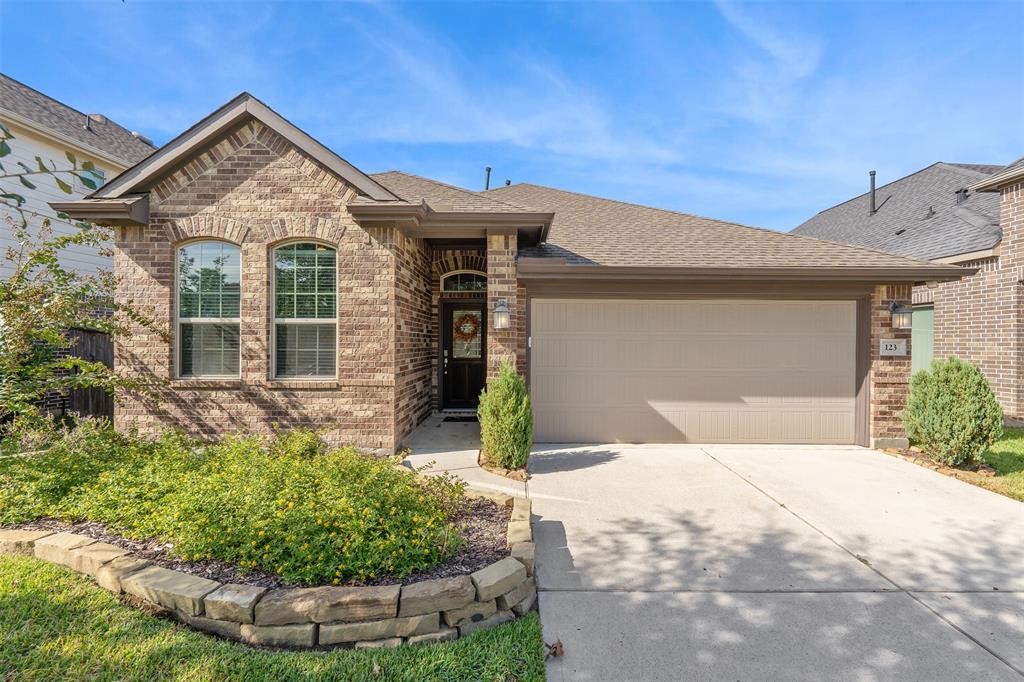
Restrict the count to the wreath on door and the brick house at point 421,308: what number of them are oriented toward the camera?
2

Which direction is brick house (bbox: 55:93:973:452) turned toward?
toward the camera

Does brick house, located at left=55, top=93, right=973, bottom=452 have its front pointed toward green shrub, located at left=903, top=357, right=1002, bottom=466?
no

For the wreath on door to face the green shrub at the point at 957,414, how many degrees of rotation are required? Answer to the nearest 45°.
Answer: approximately 45° to its left

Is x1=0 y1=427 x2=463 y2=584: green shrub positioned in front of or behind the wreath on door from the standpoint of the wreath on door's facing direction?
in front

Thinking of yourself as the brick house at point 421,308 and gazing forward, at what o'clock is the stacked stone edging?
The stacked stone edging is roughly at 12 o'clock from the brick house.

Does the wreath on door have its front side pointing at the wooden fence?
no

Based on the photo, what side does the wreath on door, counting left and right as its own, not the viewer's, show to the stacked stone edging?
front

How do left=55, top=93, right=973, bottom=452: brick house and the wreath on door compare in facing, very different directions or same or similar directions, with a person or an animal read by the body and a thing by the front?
same or similar directions

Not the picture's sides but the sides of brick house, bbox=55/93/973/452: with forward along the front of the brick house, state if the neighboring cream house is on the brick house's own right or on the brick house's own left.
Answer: on the brick house's own right

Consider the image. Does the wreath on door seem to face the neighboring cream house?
no

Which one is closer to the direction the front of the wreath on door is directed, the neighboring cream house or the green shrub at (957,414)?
the green shrub

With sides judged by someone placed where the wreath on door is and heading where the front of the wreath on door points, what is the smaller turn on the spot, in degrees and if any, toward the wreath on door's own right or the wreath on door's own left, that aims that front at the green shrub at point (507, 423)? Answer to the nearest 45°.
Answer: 0° — it already faces it

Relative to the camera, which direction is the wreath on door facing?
toward the camera
